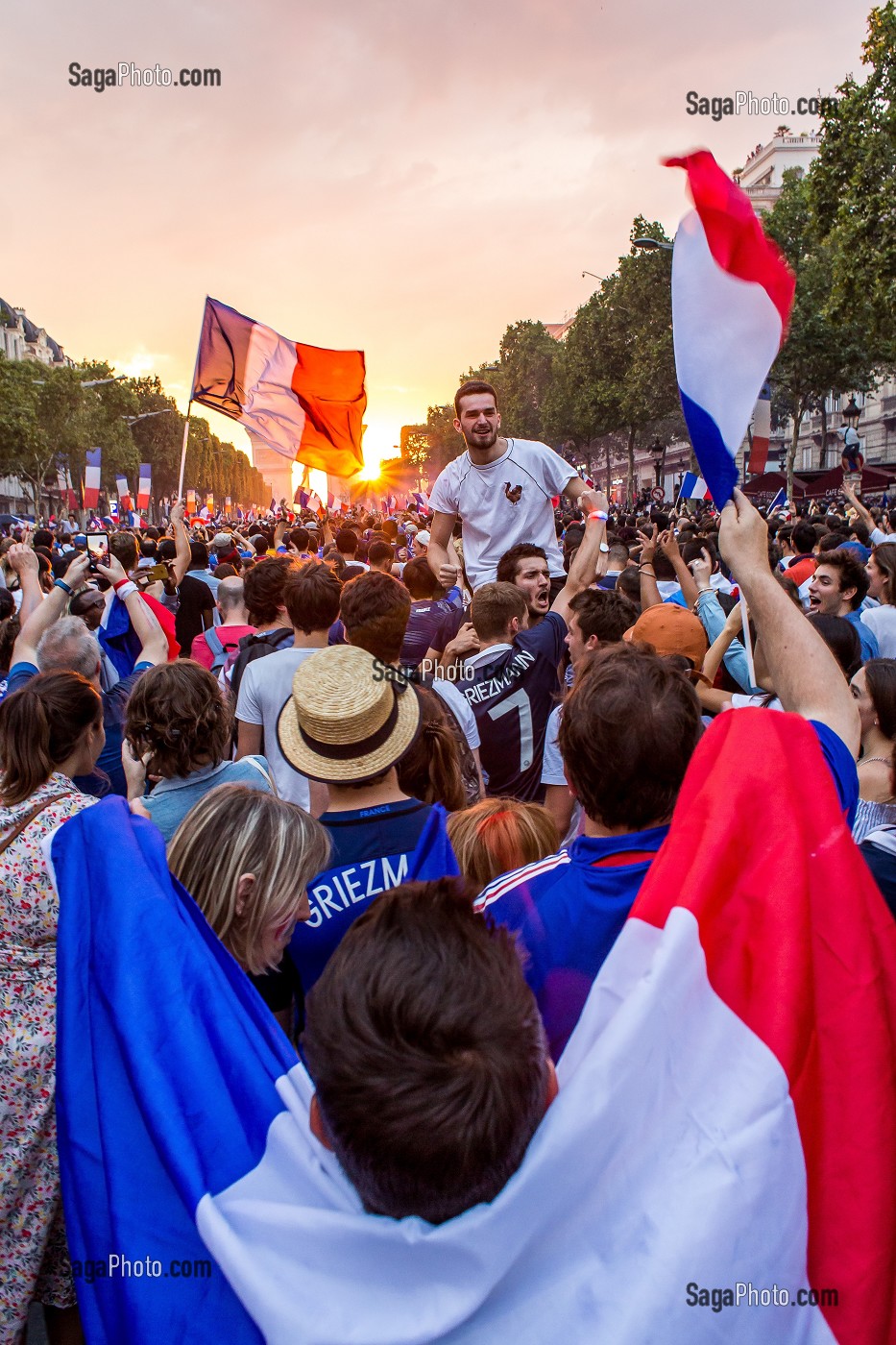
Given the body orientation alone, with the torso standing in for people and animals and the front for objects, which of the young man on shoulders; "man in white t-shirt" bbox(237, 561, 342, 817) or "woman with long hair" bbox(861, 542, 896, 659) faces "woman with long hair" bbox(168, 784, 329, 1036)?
the young man on shoulders

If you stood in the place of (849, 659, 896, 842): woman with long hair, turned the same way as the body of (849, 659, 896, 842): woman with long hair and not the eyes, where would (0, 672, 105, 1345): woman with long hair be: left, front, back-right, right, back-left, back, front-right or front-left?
front-left

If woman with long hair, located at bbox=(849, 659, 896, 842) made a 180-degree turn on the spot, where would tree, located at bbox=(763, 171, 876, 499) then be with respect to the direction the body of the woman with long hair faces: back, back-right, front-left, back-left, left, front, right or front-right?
left

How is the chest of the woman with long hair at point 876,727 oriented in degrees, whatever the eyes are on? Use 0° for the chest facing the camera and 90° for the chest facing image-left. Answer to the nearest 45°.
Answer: approximately 90°

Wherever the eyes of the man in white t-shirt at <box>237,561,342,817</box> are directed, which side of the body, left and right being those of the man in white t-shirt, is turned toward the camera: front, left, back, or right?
back

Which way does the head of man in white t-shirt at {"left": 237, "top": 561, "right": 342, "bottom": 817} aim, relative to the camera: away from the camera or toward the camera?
away from the camera

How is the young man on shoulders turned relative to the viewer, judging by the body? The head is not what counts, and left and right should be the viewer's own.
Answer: facing the viewer

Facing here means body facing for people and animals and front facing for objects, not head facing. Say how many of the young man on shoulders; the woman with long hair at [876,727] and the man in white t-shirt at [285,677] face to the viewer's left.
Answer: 1

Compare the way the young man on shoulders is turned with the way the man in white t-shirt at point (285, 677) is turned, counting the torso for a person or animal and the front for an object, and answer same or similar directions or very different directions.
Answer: very different directions

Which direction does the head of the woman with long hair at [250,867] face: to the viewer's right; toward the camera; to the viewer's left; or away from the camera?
to the viewer's right

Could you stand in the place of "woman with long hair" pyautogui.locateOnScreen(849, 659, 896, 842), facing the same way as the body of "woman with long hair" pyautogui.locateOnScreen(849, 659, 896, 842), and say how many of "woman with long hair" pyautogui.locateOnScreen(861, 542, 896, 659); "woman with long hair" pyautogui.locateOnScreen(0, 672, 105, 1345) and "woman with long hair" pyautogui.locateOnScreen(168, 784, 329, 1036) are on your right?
1

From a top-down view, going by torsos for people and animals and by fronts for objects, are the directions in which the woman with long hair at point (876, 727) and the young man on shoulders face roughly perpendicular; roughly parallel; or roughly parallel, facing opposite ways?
roughly perpendicular

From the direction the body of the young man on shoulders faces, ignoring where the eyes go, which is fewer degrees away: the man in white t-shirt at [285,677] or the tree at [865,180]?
the man in white t-shirt

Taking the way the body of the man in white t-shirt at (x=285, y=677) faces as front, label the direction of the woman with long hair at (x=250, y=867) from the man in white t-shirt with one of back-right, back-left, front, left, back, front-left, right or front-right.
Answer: back
